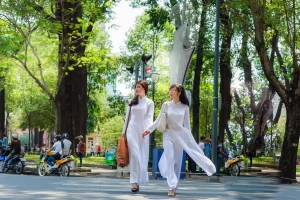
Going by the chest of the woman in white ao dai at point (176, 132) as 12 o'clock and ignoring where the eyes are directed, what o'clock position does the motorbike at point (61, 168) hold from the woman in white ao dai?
The motorbike is roughly at 4 o'clock from the woman in white ao dai.

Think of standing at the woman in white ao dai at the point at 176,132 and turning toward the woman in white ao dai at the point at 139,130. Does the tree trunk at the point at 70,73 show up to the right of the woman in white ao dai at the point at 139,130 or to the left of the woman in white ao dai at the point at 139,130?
right

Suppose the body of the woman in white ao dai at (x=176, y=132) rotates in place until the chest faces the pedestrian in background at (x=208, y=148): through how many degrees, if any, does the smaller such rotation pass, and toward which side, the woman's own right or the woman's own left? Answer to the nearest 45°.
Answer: approximately 135° to the woman's own right

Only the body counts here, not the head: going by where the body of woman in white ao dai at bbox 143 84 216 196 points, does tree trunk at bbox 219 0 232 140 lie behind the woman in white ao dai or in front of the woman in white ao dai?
behind

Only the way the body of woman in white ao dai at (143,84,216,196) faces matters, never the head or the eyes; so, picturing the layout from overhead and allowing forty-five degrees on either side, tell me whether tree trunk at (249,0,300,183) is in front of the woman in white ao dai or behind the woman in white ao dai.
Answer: behind

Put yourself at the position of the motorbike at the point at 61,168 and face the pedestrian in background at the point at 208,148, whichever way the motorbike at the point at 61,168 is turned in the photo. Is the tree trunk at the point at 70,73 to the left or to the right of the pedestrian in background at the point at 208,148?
left

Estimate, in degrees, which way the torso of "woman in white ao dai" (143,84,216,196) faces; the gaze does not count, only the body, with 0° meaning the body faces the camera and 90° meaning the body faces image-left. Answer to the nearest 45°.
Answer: approximately 45°

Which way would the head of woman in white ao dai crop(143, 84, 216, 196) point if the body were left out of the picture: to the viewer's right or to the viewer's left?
to the viewer's left

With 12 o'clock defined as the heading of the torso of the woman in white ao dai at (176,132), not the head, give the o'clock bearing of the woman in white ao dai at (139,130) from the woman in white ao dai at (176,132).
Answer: the woman in white ao dai at (139,130) is roughly at 2 o'clock from the woman in white ao dai at (176,132).
